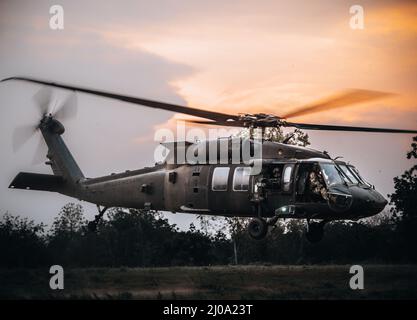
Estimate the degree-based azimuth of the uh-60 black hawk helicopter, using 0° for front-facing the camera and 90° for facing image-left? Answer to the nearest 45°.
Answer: approximately 315°
